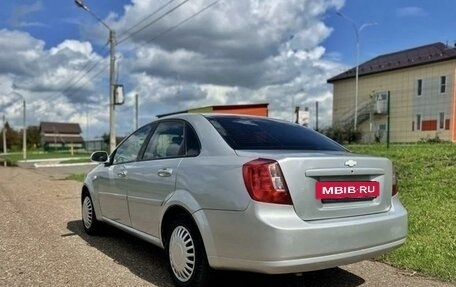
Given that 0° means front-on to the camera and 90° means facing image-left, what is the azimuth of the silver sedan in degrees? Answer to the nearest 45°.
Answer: approximately 135°
